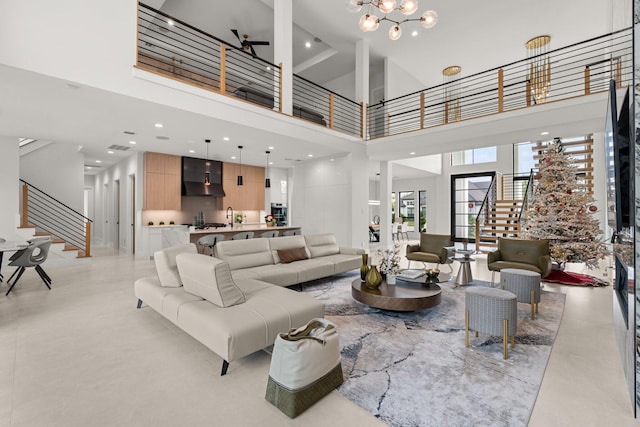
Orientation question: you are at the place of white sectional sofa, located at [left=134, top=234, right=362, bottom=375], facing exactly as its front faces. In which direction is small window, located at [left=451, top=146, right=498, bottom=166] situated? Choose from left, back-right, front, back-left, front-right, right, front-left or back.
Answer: left

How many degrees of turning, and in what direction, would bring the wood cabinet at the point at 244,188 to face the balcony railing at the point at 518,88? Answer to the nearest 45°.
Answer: approximately 45° to its left

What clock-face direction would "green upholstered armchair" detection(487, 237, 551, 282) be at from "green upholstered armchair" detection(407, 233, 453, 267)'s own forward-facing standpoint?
"green upholstered armchair" detection(487, 237, 551, 282) is roughly at 8 o'clock from "green upholstered armchair" detection(407, 233, 453, 267).

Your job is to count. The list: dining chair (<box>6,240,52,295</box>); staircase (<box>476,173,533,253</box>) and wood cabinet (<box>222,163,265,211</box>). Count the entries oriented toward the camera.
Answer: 2

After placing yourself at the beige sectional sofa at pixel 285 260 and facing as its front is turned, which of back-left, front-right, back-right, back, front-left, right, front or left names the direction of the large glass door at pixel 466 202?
left

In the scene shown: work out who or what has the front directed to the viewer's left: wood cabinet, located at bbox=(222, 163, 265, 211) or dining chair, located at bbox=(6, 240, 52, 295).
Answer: the dining chair

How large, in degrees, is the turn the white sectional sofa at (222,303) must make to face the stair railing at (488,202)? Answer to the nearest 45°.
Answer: approximately 90° to its left

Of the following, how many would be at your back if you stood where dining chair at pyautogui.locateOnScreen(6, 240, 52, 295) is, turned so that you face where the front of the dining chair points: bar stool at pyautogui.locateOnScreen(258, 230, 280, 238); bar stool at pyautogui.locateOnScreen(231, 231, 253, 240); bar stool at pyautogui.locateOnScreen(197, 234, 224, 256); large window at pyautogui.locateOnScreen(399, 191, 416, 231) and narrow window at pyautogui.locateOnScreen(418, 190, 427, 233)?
5

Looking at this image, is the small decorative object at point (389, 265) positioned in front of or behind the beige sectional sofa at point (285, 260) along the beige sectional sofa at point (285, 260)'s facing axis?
in front

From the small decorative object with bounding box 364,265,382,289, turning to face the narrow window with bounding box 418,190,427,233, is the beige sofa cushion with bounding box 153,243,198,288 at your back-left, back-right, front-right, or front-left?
back-left

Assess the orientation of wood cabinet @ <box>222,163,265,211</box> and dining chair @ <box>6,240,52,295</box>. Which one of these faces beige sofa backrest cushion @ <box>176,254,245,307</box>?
the wood cabinet
